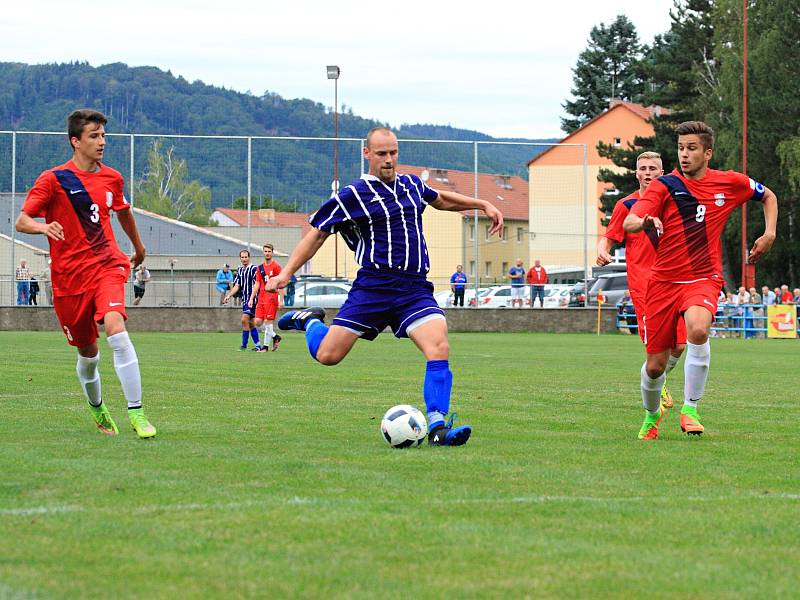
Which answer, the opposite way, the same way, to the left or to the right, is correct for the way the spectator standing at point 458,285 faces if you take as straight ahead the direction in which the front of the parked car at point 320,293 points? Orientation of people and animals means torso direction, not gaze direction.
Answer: to the left

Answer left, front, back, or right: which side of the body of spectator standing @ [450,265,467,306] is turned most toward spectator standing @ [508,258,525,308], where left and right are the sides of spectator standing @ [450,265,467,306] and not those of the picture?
left

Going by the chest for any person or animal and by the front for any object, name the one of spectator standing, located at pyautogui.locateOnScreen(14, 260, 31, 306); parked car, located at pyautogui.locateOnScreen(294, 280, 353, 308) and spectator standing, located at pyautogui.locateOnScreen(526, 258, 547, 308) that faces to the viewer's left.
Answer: the parked car

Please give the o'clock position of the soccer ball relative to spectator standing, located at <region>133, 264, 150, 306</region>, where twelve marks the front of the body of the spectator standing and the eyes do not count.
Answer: The soccer ball is roughly at 12 o'clock from the spectator standing.

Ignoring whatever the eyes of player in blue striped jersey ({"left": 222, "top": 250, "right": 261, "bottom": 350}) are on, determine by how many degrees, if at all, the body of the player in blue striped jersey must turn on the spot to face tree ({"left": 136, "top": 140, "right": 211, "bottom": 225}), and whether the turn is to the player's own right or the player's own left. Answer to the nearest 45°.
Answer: approximately 180°

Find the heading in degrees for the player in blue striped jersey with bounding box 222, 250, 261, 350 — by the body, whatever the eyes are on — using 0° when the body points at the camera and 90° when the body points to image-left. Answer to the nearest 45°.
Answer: approximately 0°

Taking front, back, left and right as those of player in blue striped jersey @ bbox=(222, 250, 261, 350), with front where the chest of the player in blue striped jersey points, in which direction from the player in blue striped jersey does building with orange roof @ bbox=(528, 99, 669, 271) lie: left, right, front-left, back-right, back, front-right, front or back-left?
back-left

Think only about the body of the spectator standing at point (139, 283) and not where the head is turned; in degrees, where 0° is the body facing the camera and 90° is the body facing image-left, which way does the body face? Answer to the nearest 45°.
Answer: approximately 0°

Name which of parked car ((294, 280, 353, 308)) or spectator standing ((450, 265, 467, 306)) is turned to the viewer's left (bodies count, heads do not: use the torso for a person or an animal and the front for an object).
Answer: the parked car

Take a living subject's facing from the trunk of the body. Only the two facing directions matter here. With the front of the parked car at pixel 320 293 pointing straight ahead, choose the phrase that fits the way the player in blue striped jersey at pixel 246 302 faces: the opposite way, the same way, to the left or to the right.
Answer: to the left

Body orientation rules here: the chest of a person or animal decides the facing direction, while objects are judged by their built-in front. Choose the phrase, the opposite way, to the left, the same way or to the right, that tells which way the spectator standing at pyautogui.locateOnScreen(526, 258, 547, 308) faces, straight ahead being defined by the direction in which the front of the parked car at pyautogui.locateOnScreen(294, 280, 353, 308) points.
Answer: to the left

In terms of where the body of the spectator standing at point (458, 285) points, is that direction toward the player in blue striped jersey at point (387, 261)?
yes
